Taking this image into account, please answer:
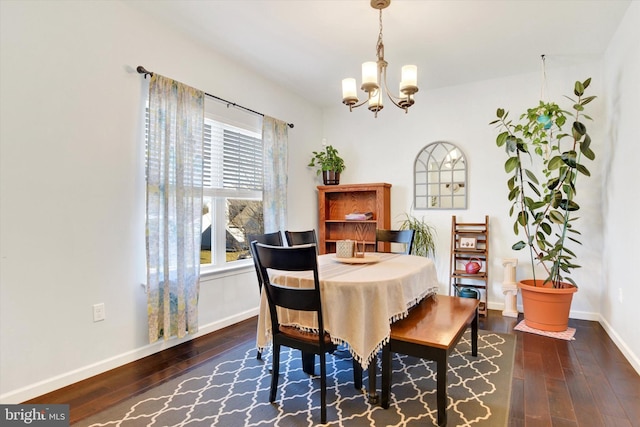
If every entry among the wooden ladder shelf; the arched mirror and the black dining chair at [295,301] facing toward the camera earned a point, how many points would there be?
2

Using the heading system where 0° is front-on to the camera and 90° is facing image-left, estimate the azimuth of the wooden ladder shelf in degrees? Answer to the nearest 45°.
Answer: approximately 0°

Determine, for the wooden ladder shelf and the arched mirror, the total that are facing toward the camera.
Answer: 2

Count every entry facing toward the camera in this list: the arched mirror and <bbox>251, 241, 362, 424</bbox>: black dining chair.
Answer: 1

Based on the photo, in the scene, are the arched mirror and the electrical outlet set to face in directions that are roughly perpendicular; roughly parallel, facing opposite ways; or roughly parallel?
roughly perpendicular

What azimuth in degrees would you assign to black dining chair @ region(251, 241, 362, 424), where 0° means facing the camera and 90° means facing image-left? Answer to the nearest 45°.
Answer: approximately 225°

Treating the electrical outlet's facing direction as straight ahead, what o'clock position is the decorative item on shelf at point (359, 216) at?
The decorative item on shelf is roughly at 10 o'clock from the electrical outlet.

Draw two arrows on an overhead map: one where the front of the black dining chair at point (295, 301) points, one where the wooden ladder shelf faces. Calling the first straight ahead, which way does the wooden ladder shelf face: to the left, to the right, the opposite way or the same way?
the opposite way

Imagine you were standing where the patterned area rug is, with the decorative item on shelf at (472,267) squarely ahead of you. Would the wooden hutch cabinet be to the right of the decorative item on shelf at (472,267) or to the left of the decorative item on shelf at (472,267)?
left

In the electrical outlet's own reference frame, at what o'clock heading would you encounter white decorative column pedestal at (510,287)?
The white decorative column pedestal is roughly at 11 o'clock from the electrical outlet.
